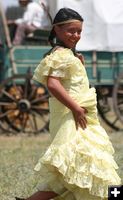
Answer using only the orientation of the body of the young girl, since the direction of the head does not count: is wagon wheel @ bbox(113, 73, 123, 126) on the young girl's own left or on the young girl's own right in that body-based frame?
on the young girl's own left

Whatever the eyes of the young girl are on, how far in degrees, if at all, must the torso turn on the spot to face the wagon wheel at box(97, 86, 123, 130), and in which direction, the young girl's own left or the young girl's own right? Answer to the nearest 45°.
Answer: approximately 90° to the young girl's own left

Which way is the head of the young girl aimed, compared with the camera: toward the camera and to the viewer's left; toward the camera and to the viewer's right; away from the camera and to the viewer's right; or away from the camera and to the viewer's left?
toward the camera and to the viewer's right
